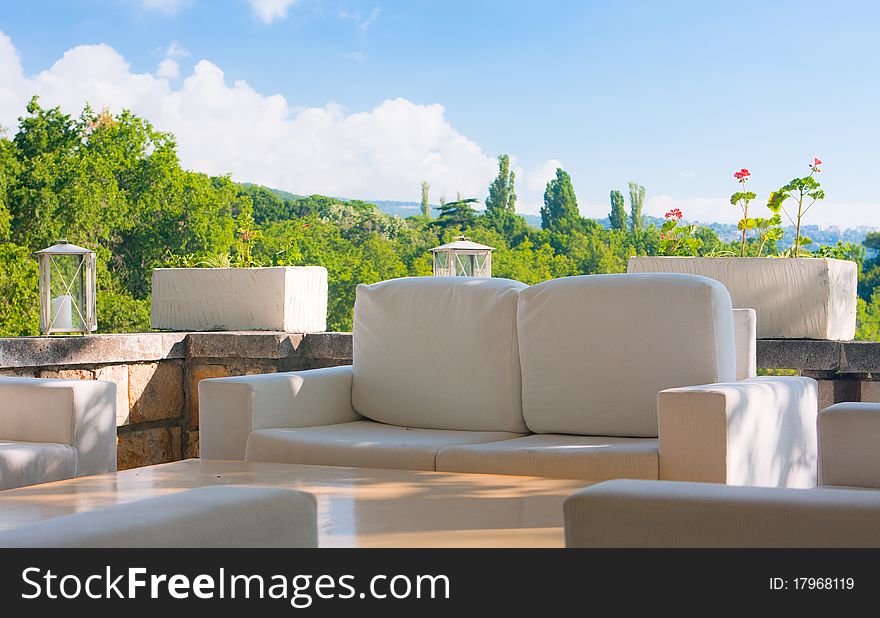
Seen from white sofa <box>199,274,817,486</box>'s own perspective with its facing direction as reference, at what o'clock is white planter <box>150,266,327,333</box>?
The white planter is roughly at 3 o'clock from the white sofa.

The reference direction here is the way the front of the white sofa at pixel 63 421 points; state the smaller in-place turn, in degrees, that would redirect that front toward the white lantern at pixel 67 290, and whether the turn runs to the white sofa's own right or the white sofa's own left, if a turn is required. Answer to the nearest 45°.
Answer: approximately 135° to the white sofa's own left

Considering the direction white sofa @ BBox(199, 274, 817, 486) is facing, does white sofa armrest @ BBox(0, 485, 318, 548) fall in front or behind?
in front

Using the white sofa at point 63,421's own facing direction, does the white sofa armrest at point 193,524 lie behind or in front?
in front

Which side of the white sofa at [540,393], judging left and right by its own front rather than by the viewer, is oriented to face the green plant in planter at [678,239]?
back

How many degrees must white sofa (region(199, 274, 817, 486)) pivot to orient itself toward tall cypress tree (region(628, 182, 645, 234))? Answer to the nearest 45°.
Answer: approximately 135° to its right

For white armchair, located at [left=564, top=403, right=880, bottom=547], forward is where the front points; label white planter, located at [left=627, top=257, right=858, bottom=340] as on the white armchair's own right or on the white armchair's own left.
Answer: on the white armchair's own right

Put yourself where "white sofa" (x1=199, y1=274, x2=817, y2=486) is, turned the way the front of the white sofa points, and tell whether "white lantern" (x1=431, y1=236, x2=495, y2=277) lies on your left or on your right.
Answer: on your right

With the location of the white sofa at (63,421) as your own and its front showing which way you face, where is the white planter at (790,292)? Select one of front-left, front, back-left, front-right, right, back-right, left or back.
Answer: front-left

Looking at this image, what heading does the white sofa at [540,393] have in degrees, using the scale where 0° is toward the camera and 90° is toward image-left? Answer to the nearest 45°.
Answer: approximately 45°
